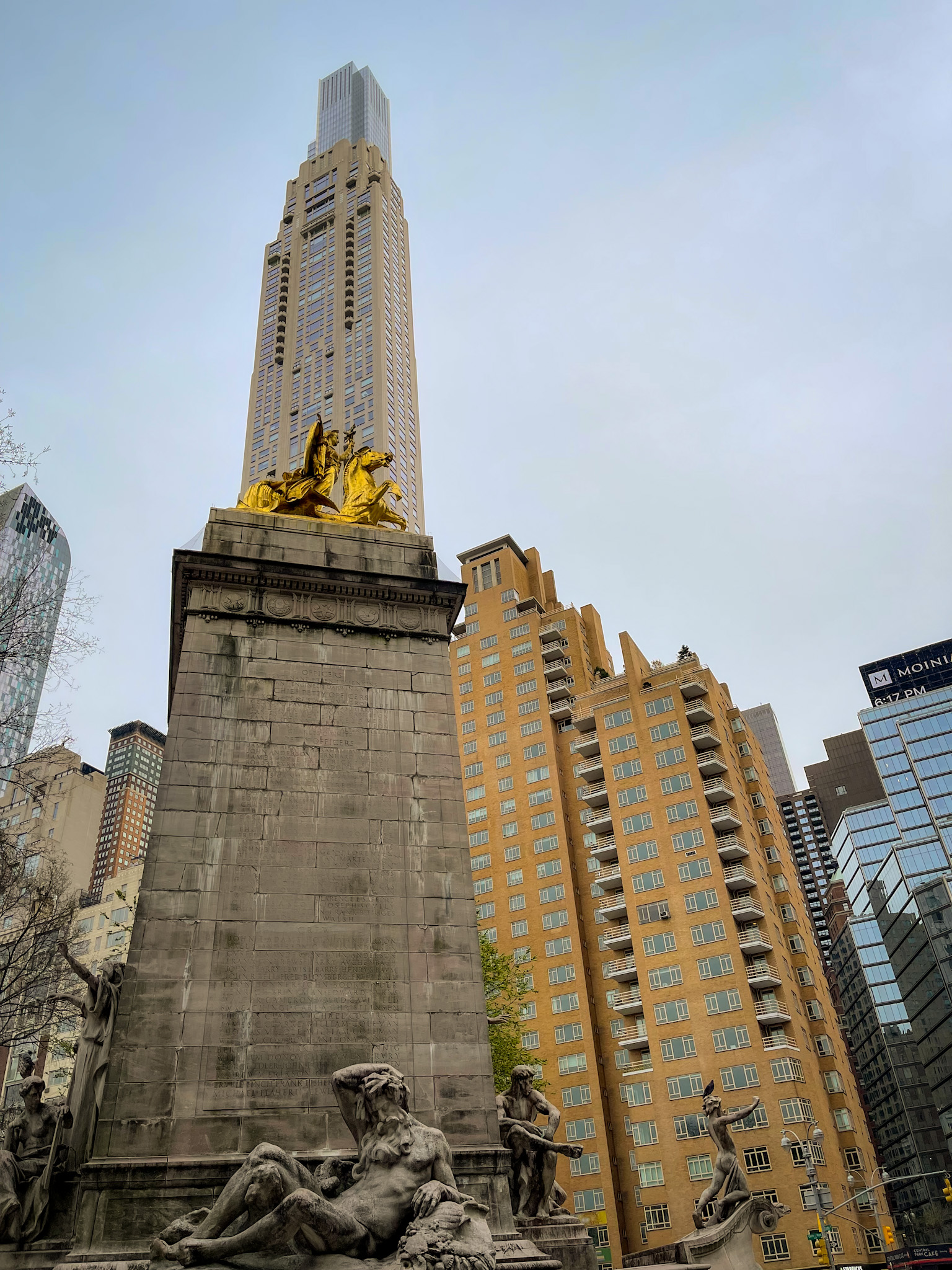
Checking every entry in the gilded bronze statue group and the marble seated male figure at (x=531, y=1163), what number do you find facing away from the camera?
0

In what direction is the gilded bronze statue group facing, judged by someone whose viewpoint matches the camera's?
facing to the right of the viewer

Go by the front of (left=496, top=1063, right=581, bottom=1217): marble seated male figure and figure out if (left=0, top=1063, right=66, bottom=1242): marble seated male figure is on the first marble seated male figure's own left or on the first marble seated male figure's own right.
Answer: on the first marble seated male figure's own right

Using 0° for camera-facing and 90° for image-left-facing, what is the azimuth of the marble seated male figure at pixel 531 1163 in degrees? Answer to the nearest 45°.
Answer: approximately 315°
